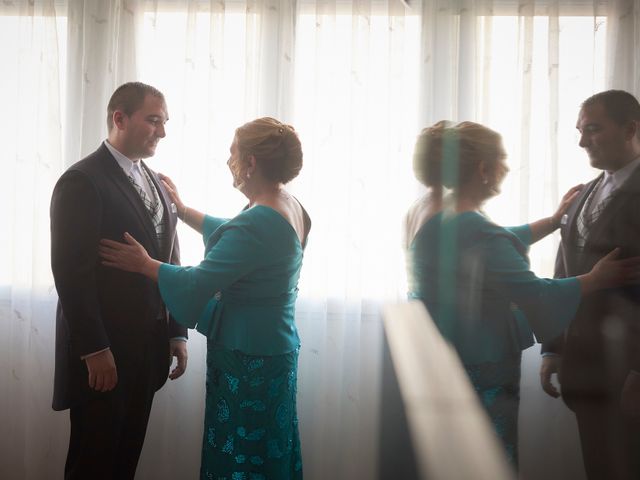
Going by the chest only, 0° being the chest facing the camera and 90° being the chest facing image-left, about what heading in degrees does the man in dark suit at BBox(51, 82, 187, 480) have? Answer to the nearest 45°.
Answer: approximately 315°

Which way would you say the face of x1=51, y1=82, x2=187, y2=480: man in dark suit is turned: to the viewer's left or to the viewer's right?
to the viewer's right
